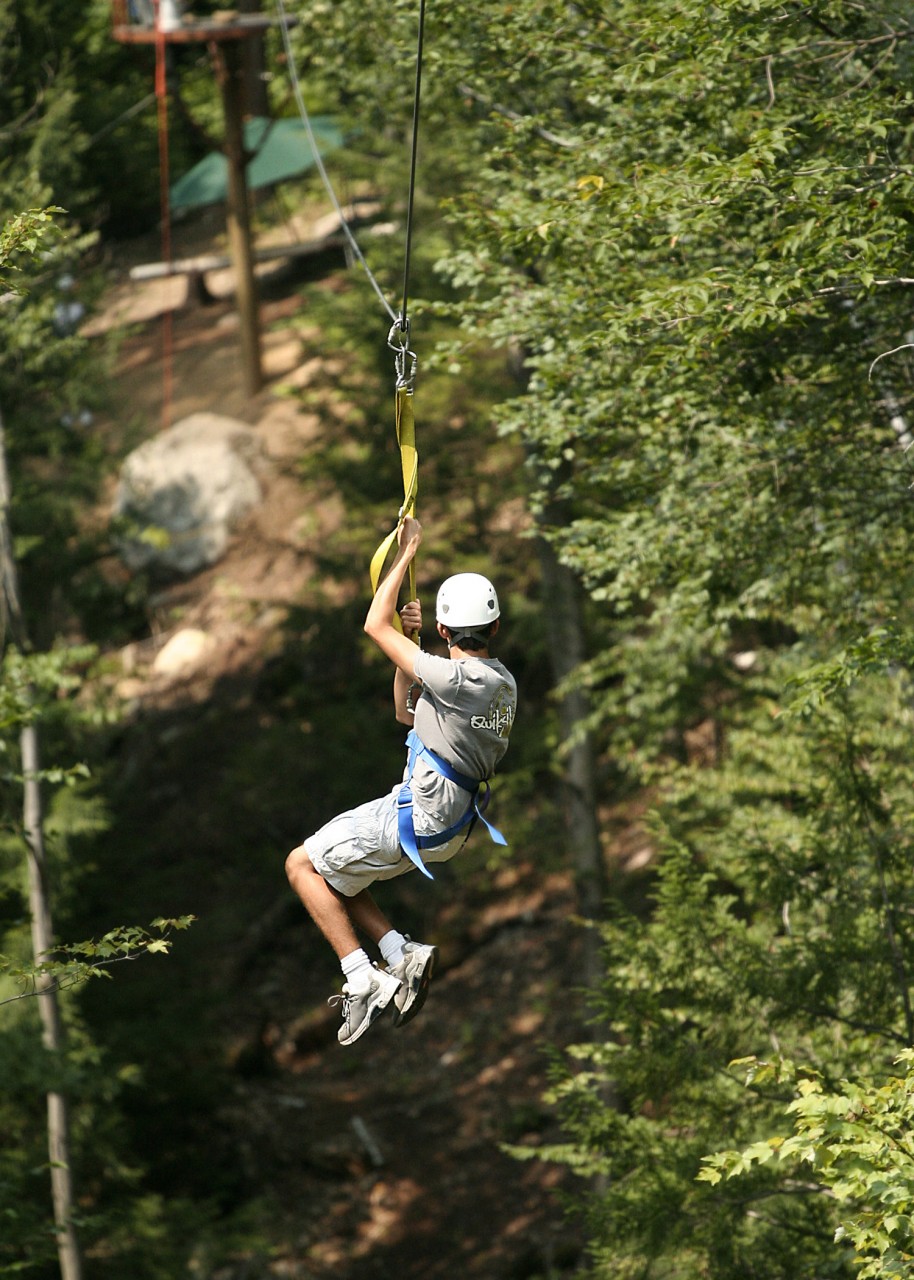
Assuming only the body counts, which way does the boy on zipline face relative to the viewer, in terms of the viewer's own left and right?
facing away from the viewer and to the left of the viewer

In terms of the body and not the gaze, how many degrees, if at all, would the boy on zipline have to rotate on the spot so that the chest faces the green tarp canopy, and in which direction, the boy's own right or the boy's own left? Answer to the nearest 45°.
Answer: approximately 45° to the boy's own right

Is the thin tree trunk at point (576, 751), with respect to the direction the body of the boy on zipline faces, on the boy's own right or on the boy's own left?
on the boy's own right

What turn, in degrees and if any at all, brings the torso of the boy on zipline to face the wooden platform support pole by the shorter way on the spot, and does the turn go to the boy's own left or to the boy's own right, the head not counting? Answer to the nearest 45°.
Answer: approximately 45° to the boy's own right
